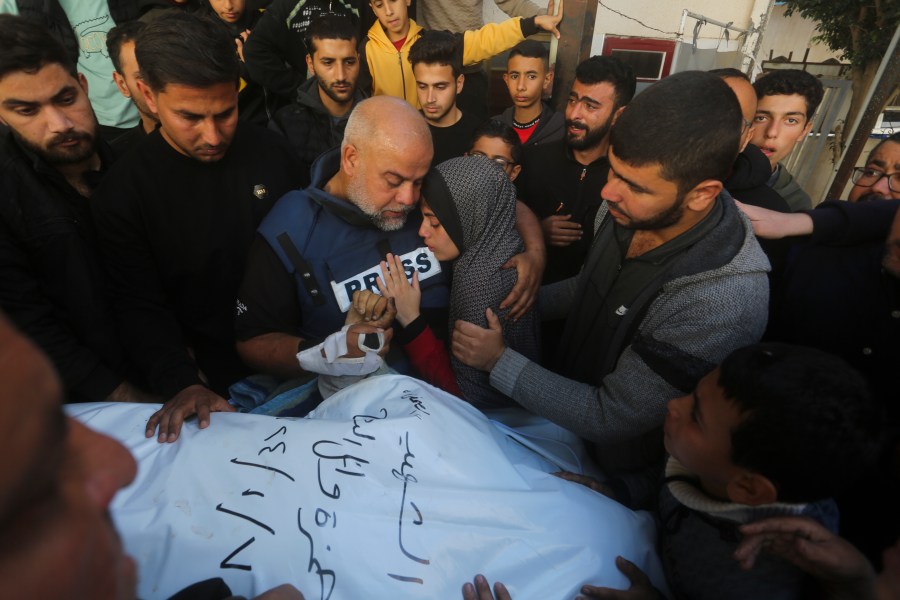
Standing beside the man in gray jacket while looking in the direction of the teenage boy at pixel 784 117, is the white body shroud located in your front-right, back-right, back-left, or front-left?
back-left

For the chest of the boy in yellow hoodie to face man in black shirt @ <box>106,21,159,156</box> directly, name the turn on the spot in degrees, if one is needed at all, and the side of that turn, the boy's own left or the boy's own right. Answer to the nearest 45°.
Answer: approximately 45° to the boy's own right

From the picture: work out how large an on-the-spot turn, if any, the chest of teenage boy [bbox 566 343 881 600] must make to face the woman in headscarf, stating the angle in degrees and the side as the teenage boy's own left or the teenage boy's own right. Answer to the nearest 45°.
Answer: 0° — they already face them

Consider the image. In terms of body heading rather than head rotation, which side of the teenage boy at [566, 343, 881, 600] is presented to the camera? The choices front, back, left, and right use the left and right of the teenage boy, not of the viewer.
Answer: left

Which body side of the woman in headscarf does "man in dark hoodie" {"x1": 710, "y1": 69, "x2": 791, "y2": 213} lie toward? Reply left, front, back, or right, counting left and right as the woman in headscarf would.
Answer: back

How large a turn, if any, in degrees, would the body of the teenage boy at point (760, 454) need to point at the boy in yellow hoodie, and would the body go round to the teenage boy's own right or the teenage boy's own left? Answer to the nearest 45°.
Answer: approximately 45° to the teenage boy's own right

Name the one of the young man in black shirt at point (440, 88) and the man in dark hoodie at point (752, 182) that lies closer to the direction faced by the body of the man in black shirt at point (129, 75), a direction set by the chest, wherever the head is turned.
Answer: the man in dark hoodie

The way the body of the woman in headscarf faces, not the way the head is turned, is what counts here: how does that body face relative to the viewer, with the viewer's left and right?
facing to the left of the viewer
